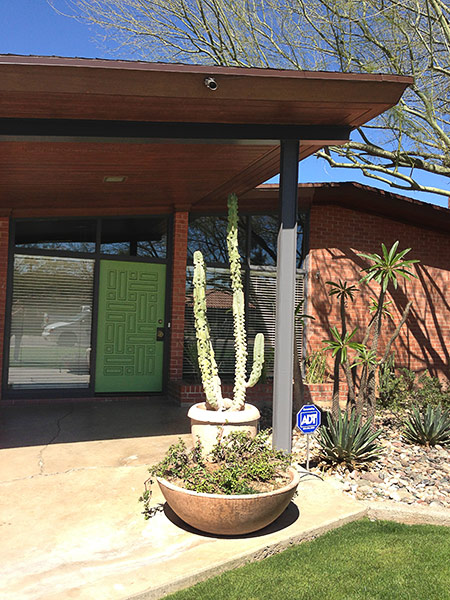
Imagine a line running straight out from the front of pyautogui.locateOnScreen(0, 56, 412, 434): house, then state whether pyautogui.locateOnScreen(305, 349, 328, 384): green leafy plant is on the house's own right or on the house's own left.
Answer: on the house's own left

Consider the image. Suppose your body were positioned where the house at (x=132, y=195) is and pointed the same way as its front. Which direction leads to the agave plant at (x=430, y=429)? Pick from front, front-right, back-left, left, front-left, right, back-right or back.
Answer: left

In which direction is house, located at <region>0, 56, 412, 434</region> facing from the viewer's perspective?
toward the camera
